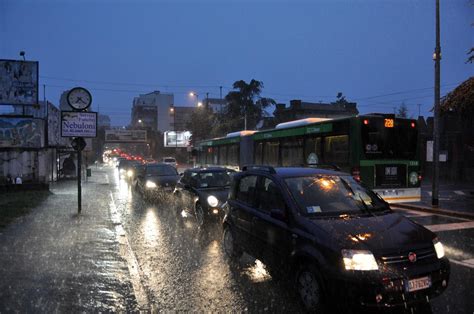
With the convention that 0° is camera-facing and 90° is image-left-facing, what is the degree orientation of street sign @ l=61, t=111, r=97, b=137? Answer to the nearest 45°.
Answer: approximately 0°

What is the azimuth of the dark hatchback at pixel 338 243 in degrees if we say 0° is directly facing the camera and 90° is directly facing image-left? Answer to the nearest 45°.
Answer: approximately 315°

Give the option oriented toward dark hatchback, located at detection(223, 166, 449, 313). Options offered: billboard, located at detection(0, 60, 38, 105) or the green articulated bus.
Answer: the billboard
